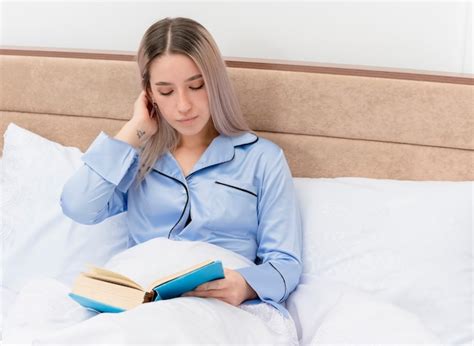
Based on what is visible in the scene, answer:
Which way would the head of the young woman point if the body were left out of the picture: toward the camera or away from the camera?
toward the camera

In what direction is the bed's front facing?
toward the camera
